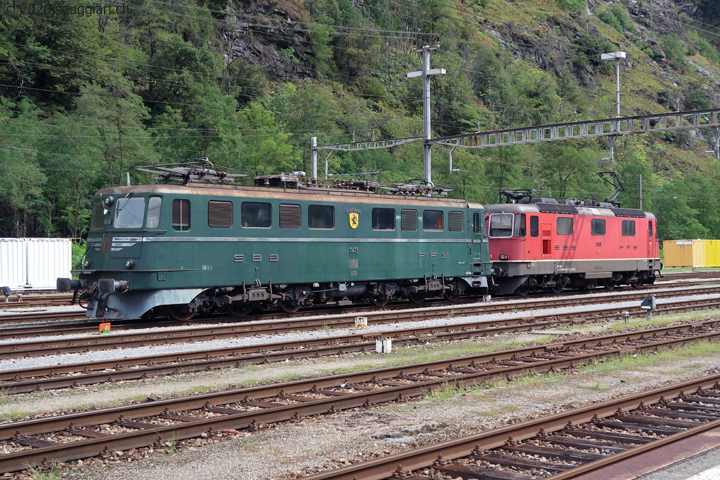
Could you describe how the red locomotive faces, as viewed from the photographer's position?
facing the viewer and to the left of the viewer

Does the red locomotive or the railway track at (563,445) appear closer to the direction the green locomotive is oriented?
the railway track

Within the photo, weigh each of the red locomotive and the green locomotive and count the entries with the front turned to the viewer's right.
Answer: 0

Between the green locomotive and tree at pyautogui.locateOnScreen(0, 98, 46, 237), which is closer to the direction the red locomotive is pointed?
the green locomotive

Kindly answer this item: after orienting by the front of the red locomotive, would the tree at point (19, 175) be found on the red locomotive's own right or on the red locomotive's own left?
on the red locomotive's own right

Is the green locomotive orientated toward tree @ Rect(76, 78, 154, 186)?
no

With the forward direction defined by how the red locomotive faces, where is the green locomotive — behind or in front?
in front

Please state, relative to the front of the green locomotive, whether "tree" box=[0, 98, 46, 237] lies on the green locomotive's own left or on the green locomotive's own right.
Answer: on the green locomotive's own right

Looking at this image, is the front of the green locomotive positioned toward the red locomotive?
no

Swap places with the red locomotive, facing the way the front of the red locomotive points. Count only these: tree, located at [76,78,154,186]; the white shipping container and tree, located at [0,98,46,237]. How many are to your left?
0

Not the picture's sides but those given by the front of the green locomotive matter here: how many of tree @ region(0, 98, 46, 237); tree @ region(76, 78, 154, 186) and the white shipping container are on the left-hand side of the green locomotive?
0

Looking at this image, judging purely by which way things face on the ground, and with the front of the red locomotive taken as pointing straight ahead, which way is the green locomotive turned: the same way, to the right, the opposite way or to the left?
the same way

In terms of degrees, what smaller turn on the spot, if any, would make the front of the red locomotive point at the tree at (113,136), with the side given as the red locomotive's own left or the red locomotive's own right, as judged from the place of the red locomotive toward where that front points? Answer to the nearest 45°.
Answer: approximately 45° to the red locomotive's own right

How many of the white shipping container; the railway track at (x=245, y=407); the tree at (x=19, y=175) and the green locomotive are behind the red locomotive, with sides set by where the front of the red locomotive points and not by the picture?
0

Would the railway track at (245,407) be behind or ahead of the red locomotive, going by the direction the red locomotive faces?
ahead
